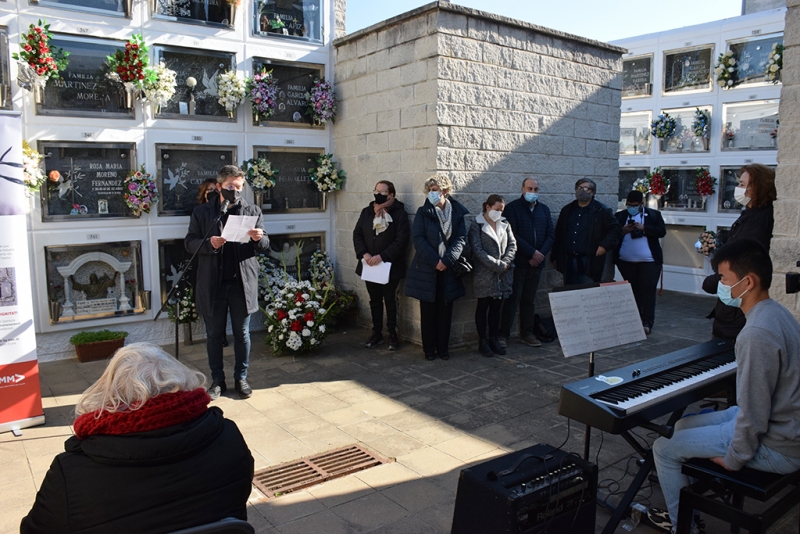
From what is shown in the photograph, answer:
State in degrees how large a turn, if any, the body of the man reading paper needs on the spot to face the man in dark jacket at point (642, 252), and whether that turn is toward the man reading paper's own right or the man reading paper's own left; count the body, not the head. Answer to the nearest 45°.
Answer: approximately 90° to the man reading paper's own left

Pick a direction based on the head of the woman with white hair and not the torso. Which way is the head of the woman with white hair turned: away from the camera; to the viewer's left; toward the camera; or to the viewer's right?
away from the camera

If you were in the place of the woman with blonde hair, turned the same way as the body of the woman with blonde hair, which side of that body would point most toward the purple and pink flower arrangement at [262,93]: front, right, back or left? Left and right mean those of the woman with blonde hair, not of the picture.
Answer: right

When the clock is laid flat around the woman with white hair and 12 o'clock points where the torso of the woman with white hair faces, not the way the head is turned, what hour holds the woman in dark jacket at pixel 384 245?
The woman in dark jacket is roughly at 1 o'clock from the woman with white hair.

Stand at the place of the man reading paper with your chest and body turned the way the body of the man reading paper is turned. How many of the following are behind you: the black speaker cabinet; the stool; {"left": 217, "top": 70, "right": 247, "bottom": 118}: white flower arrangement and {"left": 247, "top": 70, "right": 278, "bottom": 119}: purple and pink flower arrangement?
2

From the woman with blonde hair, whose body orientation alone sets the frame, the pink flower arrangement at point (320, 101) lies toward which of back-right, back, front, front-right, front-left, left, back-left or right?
back-right

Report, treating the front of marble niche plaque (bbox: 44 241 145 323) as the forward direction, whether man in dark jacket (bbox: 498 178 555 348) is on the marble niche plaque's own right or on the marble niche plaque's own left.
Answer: on the marble niche plaque's own left

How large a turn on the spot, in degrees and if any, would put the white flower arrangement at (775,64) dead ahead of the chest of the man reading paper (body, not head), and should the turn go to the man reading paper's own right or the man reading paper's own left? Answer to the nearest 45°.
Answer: approximately 90° to the man reading paper's own left

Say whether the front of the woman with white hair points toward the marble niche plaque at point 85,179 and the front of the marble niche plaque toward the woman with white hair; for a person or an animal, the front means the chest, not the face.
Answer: yes
